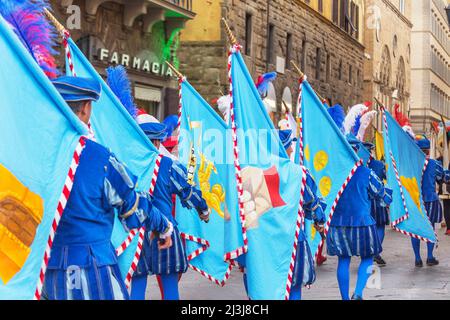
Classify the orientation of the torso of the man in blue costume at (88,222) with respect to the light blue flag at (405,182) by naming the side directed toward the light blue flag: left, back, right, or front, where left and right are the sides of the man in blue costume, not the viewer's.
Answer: front

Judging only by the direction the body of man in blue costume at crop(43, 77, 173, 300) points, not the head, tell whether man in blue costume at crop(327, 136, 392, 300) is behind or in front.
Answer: in front

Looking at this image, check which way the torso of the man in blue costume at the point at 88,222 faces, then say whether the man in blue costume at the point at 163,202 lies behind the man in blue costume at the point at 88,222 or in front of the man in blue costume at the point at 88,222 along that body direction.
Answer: in front

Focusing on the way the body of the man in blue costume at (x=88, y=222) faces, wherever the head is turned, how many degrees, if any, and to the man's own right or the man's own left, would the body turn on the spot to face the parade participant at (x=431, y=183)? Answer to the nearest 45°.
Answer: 0° — they already face them

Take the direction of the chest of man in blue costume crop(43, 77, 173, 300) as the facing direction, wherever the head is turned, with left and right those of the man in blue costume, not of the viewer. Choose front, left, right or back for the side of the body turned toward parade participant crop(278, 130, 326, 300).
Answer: front

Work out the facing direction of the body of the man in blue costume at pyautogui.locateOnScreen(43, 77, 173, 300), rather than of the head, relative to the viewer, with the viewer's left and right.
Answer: facing away from the viewer and to the right of the viewer
